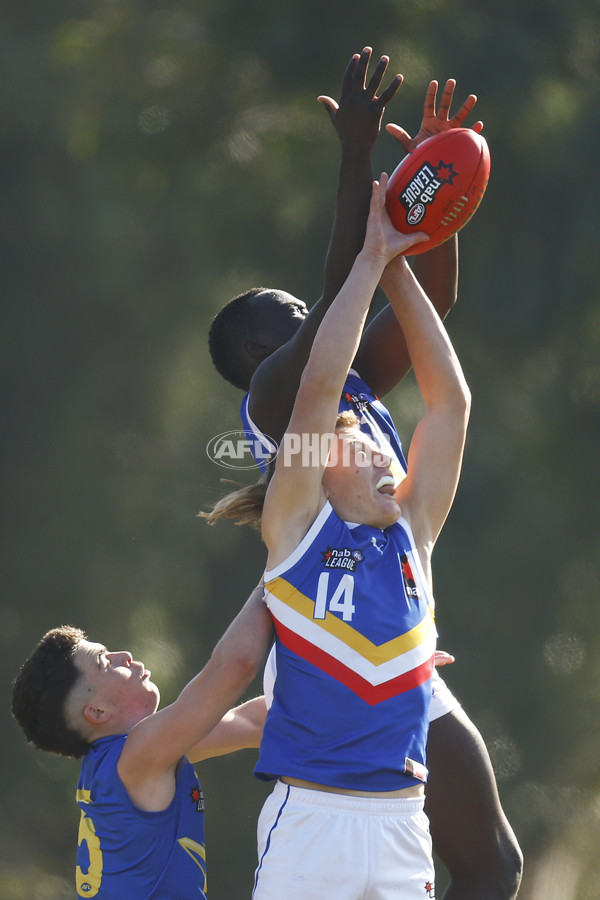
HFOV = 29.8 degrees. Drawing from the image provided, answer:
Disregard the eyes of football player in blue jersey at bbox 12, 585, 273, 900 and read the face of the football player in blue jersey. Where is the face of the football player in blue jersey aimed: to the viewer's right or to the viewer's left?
to the viewer's right

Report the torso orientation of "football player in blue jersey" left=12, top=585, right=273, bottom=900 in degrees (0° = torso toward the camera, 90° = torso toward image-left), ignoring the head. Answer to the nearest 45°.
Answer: approximately 270°
